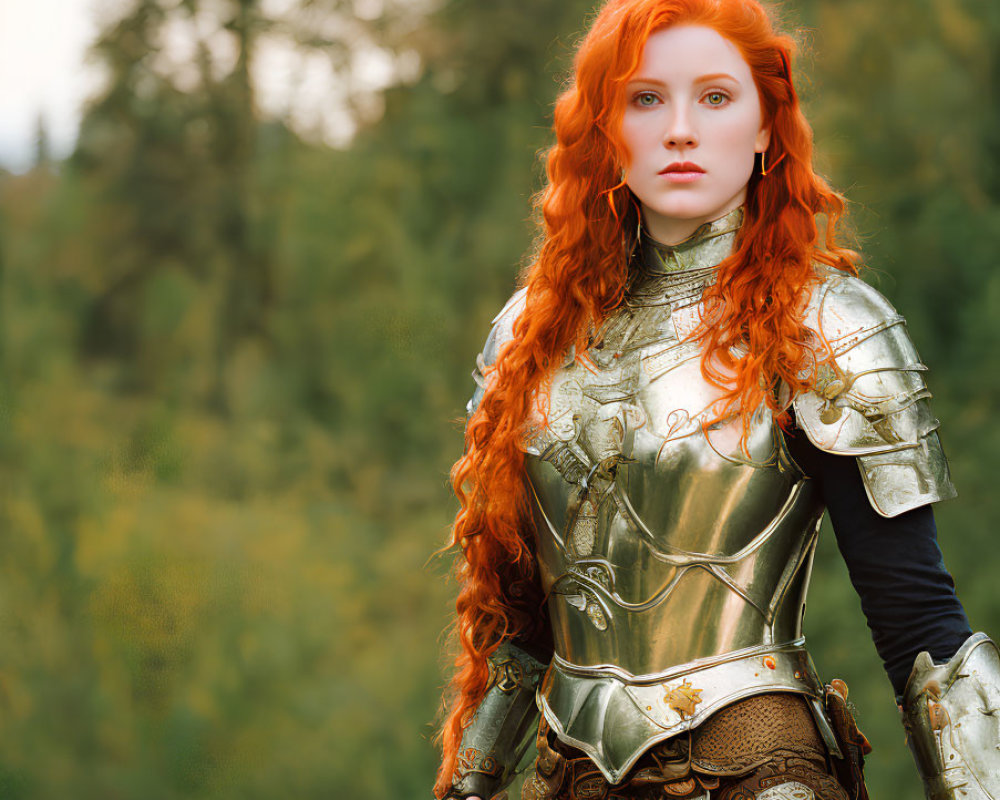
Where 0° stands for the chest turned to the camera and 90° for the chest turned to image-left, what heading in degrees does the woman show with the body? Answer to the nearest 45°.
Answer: approximately 45°
